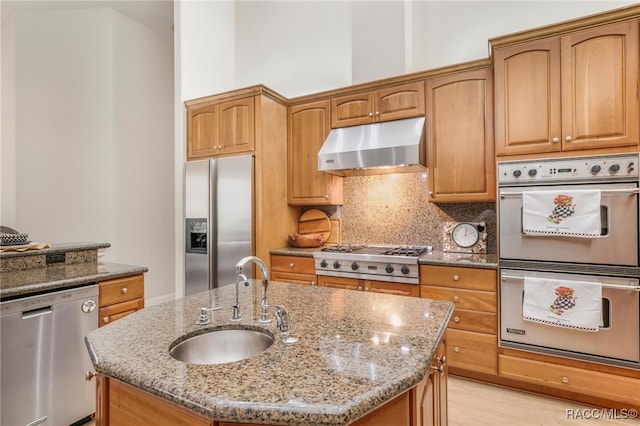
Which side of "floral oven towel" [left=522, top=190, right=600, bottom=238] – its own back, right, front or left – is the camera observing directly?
front

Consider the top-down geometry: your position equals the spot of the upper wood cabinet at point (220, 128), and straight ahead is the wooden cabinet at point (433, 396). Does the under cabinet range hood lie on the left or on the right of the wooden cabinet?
left

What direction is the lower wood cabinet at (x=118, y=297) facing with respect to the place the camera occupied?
facing the viewer and to the right of the viewer

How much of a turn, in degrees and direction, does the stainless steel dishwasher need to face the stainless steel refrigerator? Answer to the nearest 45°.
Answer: approximately 90° to its left

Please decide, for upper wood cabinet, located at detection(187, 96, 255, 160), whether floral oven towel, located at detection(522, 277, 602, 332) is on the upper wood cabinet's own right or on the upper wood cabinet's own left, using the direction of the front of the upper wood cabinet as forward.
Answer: on the upper wood cabinet's own left

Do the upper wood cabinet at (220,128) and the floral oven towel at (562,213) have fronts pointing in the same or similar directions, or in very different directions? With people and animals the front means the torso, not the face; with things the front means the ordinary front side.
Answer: same or similar directions

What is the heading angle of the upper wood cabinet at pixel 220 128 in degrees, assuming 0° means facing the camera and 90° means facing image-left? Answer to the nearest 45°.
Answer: approximately 45°

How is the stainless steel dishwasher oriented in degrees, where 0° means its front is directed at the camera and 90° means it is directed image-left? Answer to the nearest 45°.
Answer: approximately 315°

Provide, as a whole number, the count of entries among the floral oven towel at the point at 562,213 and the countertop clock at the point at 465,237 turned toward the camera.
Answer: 2

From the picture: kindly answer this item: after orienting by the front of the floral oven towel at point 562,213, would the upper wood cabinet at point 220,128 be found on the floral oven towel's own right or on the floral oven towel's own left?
on the floral oven towel's own right

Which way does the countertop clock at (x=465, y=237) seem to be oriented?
toward the camera
